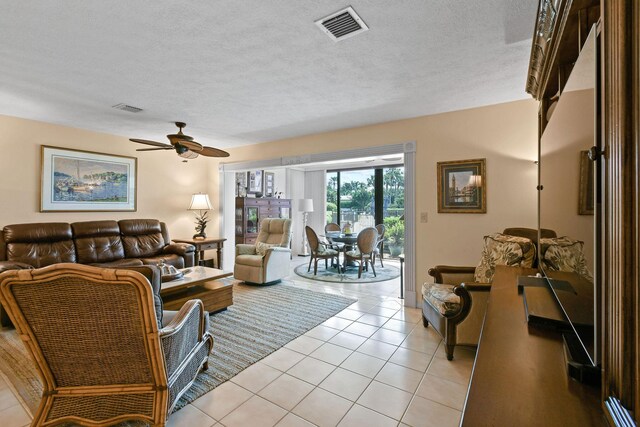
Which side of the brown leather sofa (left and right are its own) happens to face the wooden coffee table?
front

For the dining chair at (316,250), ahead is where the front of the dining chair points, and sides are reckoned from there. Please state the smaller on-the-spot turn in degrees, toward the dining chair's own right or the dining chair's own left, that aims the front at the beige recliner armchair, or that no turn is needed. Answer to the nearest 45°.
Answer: approximately 180°

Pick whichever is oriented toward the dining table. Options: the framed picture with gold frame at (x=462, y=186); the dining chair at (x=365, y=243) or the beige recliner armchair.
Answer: the dining chair

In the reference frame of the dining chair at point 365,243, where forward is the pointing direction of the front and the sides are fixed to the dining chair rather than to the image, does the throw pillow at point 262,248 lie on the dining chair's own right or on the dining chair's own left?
on the dining chair's own left

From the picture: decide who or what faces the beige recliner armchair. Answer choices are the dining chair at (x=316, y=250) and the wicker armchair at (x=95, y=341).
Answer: the wicker armchair

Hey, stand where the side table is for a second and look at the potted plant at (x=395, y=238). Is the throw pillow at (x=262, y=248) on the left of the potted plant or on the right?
right

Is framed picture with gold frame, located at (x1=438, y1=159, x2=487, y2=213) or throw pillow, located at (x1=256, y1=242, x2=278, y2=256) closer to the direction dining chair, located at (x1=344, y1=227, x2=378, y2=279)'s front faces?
the throw pillow

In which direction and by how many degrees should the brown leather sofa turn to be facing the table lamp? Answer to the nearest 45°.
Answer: approximately 45° to its left

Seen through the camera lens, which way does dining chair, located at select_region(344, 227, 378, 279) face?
facing away from the viewer and to the left of the viewer

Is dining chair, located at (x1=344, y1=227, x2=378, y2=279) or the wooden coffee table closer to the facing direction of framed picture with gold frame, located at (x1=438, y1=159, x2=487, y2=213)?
the wooden coffee table

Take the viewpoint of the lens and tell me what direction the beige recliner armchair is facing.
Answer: facing the viewer and to the left of the viewer

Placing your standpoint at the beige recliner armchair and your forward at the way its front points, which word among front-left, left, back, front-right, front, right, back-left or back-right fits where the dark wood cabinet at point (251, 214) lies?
back-right

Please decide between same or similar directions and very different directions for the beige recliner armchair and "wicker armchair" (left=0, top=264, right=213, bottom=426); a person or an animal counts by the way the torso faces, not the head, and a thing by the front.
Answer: very different directions

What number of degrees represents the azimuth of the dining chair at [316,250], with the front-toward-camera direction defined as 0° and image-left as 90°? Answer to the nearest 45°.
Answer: approximately 225°
